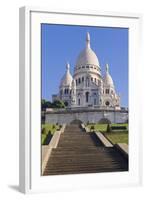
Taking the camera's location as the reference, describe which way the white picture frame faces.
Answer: facing the viewer and to the right of the viewer
